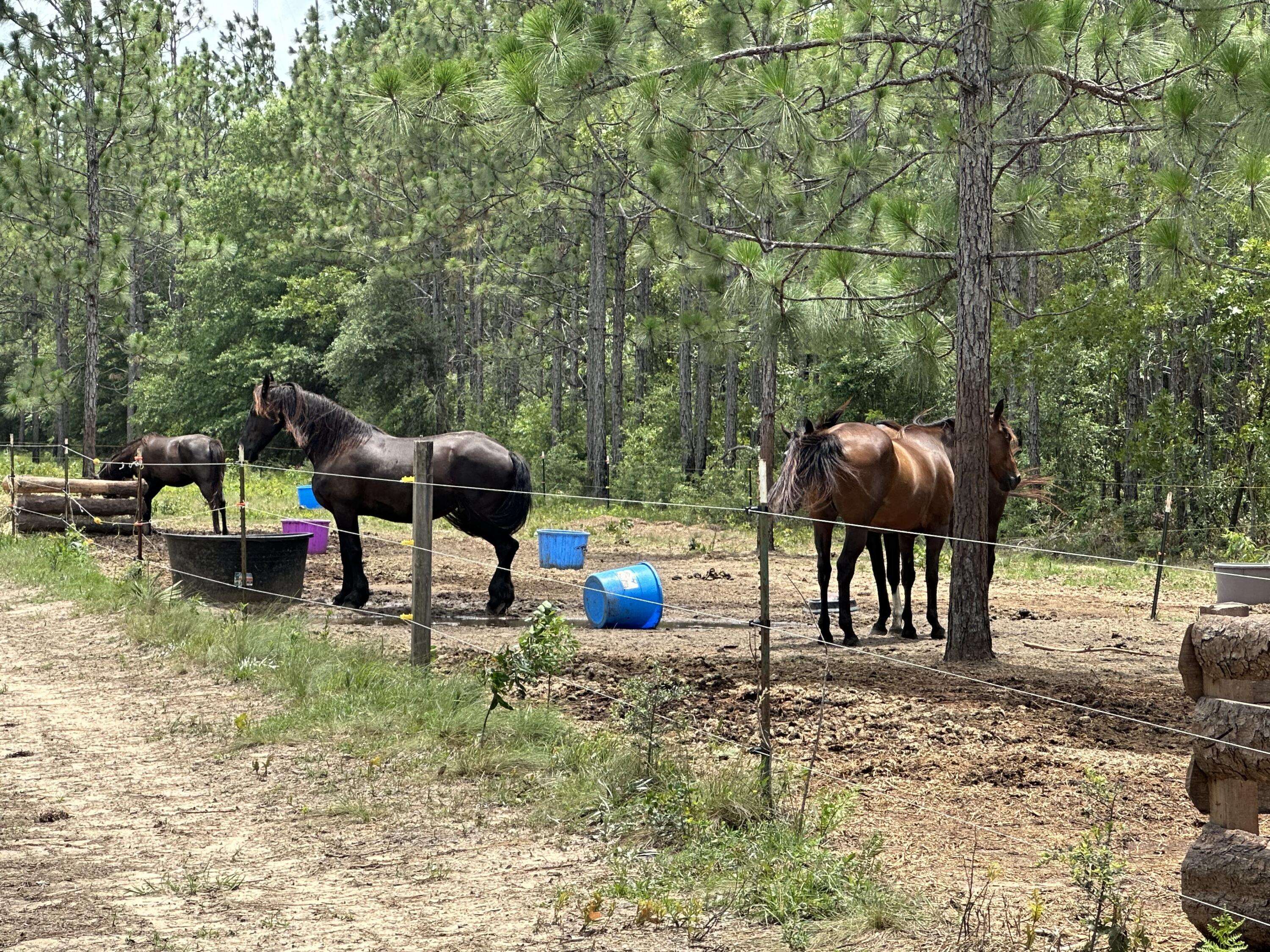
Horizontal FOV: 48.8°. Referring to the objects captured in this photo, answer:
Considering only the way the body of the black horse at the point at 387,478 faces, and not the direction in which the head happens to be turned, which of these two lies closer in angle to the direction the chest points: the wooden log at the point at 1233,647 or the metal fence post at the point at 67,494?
the metal fence post

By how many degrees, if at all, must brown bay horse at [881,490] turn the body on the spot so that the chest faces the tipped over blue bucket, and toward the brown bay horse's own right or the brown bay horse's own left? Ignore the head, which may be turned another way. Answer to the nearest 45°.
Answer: approximately 135° to the brown bay horse's own left

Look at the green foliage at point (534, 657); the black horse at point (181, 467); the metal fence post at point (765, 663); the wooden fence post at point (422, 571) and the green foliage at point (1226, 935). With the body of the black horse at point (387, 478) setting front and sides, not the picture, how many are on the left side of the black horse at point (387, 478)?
4

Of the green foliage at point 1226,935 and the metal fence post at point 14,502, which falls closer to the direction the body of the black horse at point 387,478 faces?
the metal fence post

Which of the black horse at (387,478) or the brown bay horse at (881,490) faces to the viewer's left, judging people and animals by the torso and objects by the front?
the black horse

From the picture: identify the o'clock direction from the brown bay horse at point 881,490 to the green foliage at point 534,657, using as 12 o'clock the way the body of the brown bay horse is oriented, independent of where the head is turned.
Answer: The green foliage is roughly at 5 o'clock from the brown bay horse.

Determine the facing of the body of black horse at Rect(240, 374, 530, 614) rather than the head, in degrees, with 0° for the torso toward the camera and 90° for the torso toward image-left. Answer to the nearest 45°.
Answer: approximately 90°

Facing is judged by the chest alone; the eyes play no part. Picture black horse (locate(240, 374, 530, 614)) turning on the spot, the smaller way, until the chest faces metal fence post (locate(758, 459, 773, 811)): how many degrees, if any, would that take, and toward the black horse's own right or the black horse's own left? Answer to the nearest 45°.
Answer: approximately 90° to the black horse's own left

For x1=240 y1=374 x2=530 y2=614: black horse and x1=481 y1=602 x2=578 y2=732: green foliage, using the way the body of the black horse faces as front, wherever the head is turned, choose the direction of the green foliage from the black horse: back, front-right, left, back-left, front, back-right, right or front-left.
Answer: left

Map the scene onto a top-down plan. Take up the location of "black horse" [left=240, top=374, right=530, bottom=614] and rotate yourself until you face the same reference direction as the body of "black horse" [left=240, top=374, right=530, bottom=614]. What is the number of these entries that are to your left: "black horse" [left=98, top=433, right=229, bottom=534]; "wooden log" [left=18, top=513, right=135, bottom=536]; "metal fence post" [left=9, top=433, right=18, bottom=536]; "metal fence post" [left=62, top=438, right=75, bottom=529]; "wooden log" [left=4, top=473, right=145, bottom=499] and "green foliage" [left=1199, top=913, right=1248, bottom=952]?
1

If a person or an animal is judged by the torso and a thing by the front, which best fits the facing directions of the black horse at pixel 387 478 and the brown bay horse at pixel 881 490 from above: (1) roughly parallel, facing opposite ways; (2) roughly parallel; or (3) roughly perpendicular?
roughly parallel, facing opposite ways

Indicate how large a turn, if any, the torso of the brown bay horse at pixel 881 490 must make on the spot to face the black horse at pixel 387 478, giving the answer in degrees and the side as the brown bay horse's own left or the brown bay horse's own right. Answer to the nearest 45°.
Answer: approximately 135° to the brown bay horse's own left

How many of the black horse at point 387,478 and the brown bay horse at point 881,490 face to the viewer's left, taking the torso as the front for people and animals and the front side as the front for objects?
1

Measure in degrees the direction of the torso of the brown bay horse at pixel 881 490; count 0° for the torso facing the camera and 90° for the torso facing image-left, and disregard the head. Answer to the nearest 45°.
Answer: approximately 225°
